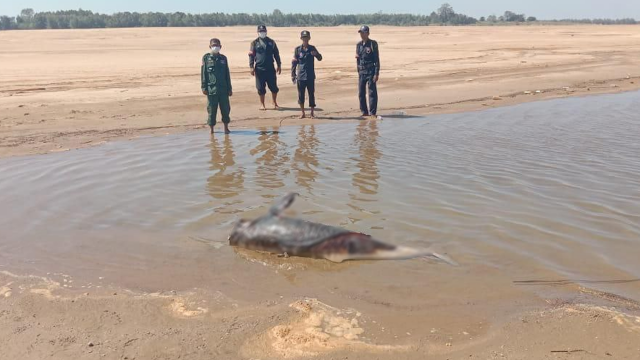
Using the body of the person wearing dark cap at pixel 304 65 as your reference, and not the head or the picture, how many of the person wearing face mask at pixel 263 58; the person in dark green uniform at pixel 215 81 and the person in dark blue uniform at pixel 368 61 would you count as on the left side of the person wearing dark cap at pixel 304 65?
1

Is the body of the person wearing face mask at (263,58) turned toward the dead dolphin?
yes

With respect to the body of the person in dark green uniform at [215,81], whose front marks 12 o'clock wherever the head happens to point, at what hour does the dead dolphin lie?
The dead dolphin is roughly at 12 o'clock from the person in dark green uniform.

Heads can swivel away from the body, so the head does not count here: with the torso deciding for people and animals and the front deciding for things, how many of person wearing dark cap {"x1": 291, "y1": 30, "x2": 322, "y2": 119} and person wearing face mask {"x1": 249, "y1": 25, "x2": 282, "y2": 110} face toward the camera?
2

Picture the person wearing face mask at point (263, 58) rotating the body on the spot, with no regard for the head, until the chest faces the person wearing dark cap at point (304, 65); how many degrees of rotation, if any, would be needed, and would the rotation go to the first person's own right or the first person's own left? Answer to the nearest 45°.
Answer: approximately 45° to the first person's own left

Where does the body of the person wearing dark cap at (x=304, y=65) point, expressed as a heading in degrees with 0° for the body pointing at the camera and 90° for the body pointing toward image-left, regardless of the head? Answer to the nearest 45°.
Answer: approximately 0°

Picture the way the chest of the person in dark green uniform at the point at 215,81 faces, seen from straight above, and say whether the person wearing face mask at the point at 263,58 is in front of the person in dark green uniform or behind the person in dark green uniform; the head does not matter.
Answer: behind

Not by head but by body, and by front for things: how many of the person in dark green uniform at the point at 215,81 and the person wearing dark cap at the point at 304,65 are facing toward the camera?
2

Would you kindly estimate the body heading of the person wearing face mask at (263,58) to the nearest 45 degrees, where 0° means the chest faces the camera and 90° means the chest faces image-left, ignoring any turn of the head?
approximately 0°
